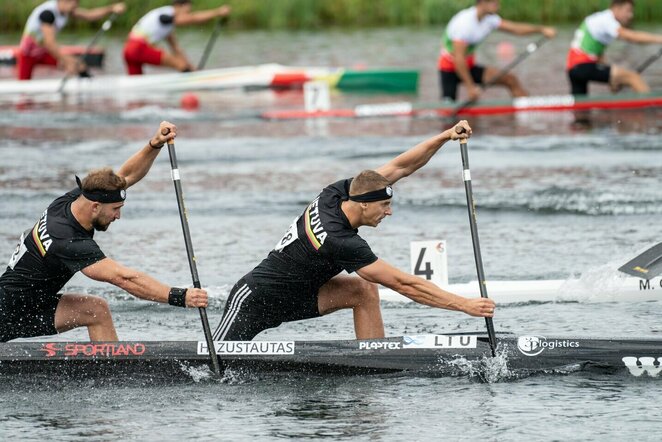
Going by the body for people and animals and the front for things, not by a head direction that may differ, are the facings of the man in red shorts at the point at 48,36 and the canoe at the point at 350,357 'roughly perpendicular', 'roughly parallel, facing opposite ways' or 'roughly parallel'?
roughly parallel

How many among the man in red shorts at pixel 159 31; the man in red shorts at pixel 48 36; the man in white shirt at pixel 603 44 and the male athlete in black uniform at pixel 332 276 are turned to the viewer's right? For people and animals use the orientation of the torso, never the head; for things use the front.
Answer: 4

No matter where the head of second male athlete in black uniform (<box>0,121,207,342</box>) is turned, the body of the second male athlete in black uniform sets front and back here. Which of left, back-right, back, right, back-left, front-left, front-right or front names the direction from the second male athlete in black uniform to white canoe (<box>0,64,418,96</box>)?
left

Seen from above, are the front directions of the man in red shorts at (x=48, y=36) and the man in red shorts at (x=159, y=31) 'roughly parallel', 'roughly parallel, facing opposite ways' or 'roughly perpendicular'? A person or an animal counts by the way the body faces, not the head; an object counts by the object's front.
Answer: roughly parallel

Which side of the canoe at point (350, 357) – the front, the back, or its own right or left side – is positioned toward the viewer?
right

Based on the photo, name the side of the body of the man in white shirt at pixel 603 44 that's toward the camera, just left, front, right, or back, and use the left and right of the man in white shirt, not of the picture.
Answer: right

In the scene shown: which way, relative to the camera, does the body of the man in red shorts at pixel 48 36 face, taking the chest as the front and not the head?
to the viewer's right

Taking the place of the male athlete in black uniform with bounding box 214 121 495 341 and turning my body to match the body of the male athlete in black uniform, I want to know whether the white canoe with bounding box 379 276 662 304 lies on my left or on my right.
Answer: on my left

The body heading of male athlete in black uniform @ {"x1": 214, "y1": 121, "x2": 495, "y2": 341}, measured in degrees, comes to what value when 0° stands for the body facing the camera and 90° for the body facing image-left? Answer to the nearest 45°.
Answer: approximately 270°

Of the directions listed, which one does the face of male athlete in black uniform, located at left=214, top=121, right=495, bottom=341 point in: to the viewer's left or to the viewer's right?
to the viewer's right

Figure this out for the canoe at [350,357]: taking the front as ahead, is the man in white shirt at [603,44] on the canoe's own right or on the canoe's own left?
on the canoe's own left

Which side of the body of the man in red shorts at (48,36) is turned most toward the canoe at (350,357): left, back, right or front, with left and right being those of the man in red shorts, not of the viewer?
right

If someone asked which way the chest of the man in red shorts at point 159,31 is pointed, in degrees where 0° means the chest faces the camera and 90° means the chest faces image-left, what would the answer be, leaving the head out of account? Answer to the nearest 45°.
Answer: approximately 270°

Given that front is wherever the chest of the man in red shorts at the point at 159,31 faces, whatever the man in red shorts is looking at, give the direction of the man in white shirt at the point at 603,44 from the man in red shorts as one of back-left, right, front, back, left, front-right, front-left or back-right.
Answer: front-right

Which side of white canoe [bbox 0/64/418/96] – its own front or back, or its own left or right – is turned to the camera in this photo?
right

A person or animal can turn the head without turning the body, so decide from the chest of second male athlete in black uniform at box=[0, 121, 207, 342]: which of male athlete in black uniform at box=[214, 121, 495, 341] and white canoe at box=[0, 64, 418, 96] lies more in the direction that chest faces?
the male athlete in black uniform

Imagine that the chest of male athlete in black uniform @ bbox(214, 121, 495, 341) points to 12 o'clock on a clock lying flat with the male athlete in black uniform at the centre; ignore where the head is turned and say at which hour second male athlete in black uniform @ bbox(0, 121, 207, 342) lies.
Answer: The second male athlete in black uniform is roughly at 6 o'clock from the male athlete in black uniform.
